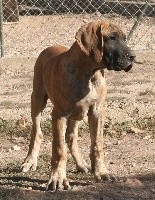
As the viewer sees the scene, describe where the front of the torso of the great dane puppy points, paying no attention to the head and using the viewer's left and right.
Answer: facing the viewer and to the right of the viewer

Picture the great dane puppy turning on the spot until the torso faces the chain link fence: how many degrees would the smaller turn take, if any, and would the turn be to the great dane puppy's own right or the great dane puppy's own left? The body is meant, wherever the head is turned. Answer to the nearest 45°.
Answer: approximately 135° to the great dane puppy's own left
